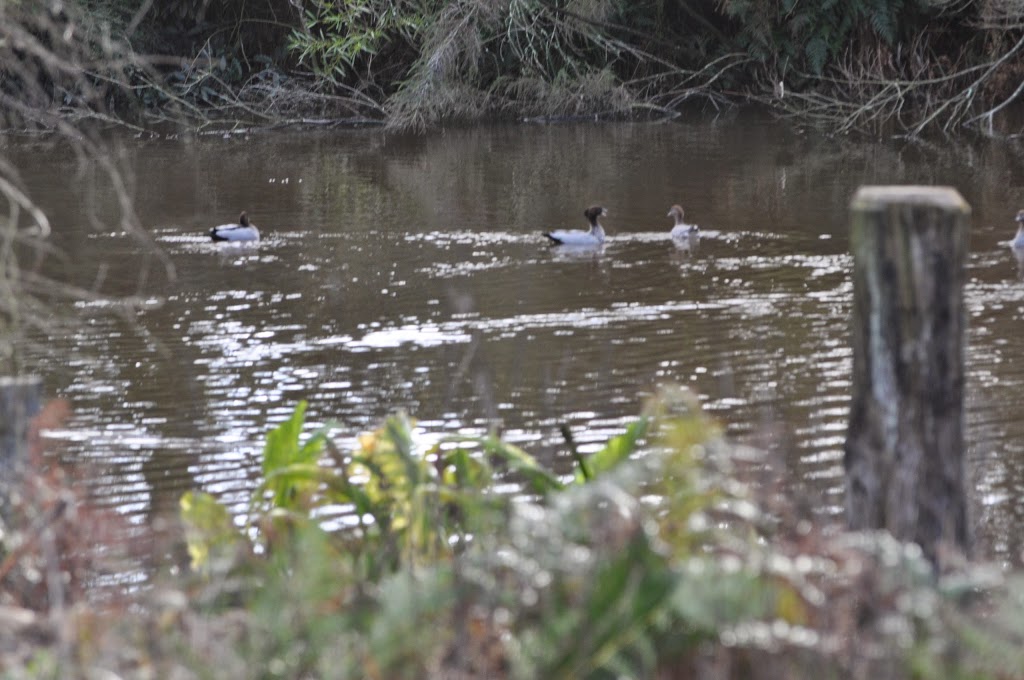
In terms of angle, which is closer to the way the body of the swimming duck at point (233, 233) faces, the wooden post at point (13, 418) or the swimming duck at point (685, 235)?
the swimming duck

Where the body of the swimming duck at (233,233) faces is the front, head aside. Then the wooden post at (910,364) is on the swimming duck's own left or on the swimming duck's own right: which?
on the swimming duck's own right

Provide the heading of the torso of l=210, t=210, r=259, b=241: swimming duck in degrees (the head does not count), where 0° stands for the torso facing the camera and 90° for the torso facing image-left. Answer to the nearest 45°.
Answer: approximately 270°

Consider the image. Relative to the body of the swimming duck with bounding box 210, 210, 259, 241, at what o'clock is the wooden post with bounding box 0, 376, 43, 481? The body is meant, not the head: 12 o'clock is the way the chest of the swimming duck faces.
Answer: The wooden post is roughly at 3 o'clock from the swimming duck.

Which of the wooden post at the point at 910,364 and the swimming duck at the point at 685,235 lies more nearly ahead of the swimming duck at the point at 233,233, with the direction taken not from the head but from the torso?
the swimming duck

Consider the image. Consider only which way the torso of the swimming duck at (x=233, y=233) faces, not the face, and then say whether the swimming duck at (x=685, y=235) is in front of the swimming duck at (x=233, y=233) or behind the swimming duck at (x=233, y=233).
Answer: in front
